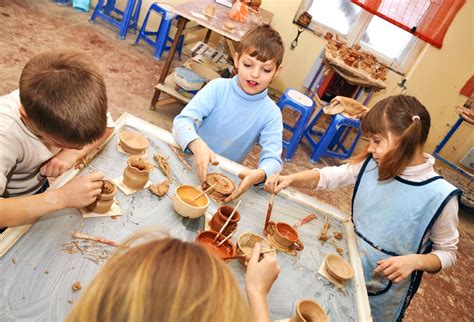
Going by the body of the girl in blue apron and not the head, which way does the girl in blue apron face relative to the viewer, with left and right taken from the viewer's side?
facing the viewer and to the left of the viewer

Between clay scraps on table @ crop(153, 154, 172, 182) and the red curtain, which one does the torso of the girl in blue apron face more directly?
the clay scraps on table

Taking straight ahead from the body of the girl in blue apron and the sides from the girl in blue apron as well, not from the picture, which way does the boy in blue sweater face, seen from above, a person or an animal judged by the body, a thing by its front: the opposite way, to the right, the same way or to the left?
to the left

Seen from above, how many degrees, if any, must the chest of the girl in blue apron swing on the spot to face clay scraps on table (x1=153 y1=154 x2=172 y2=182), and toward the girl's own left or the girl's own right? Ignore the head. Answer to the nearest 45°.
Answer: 0° — they already face it

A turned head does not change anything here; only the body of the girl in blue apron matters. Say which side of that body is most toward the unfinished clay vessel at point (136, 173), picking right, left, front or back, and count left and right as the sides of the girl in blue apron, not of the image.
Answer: front

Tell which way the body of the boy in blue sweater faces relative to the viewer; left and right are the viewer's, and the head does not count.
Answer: facing the viewer

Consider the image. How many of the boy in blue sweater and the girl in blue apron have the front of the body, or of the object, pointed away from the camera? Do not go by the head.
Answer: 0

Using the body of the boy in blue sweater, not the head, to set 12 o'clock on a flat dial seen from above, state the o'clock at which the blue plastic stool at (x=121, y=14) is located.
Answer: The blue plastic stool is roughly at 5 o'clock from the boy in blue sweater.

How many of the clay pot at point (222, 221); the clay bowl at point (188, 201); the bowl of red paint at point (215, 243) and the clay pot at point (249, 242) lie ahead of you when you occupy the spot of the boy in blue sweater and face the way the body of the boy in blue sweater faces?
4

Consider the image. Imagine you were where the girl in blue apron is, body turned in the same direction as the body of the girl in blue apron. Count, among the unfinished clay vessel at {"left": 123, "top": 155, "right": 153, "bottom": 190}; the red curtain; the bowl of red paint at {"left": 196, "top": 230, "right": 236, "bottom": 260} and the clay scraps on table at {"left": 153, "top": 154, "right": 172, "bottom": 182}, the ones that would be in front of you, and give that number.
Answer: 3

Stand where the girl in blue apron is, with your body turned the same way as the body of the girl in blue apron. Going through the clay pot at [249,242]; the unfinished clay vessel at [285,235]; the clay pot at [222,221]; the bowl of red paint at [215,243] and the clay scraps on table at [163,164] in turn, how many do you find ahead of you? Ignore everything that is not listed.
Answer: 5

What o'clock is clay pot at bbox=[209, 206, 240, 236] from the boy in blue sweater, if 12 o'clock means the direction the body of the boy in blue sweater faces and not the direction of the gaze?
The clay pot is roughly at 12 o'clock from the boy in blue sweater.

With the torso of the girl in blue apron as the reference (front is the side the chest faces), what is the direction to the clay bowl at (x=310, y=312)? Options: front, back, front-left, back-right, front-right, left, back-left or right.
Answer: front-left
